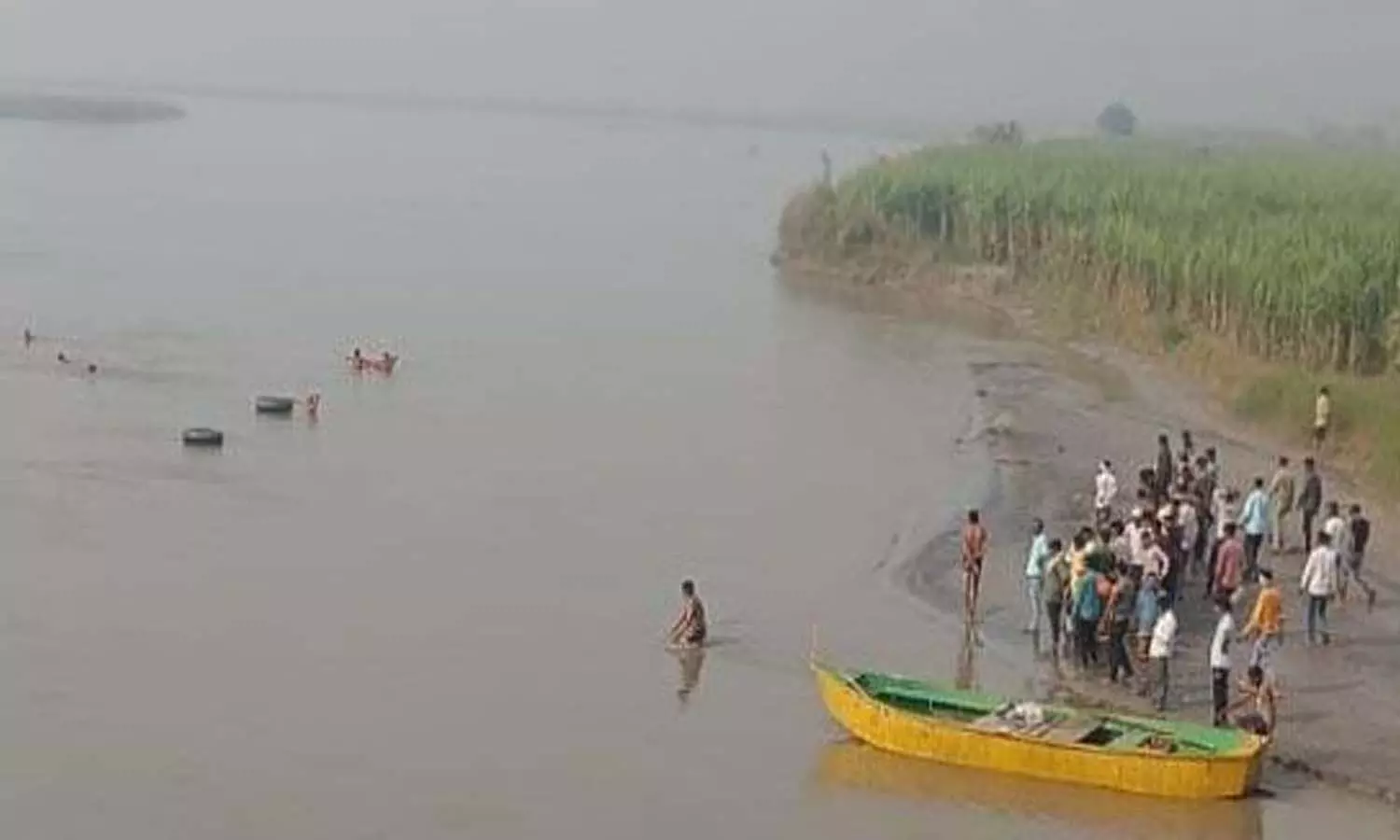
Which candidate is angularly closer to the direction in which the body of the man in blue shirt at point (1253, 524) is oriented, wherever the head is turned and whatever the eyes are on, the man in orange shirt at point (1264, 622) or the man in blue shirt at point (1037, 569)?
the man in blue shirt

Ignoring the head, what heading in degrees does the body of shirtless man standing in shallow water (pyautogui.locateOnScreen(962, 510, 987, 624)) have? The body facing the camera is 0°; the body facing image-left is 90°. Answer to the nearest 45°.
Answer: approximately 180°

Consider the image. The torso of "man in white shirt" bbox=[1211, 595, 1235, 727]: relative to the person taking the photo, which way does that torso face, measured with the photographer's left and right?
facing to the left of the viewer

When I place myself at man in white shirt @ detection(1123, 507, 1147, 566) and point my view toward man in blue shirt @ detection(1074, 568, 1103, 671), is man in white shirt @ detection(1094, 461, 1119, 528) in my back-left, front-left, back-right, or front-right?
back-right

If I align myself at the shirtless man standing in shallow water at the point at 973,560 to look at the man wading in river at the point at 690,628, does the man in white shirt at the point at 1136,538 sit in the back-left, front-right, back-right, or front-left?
back-left
